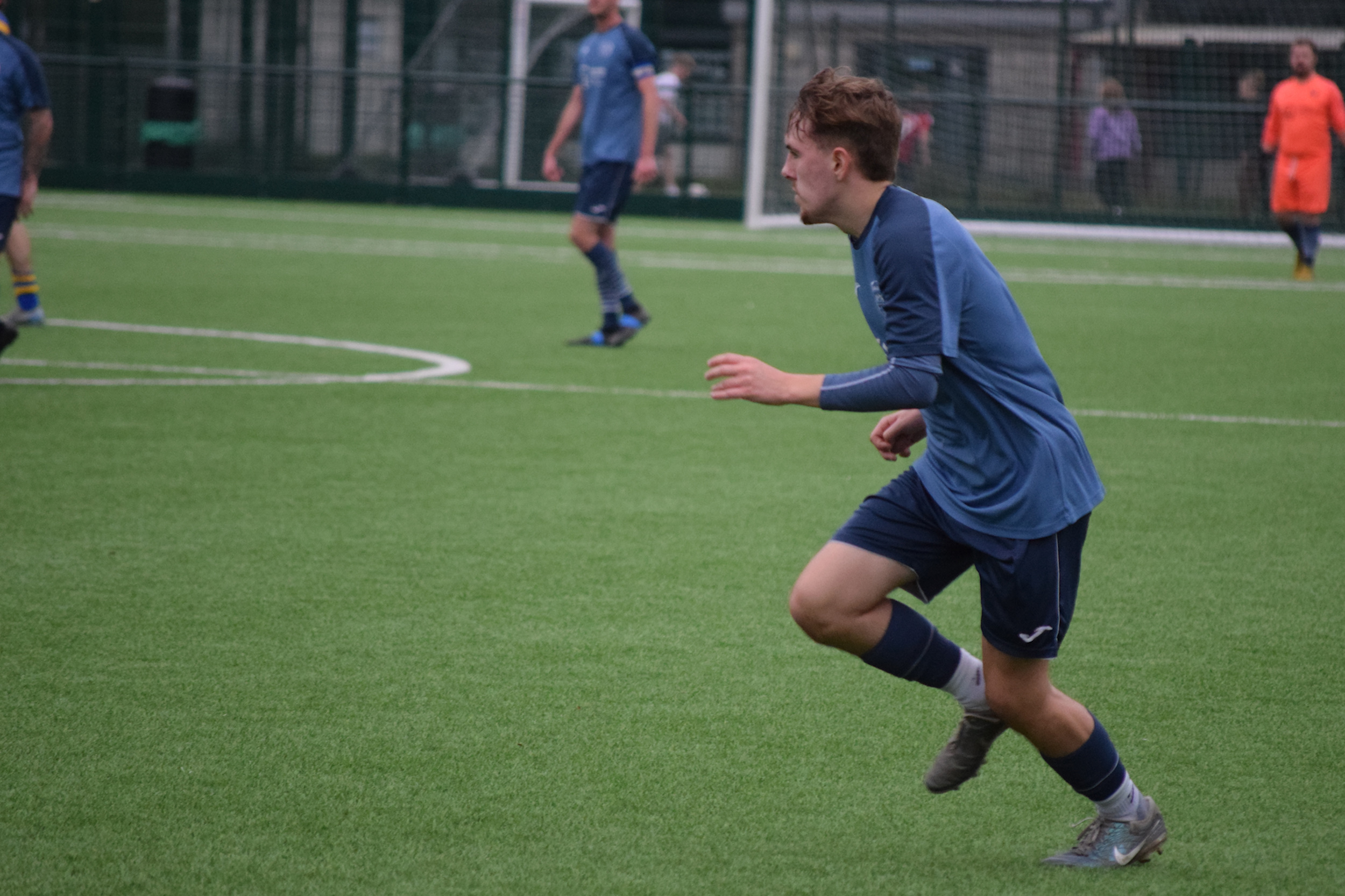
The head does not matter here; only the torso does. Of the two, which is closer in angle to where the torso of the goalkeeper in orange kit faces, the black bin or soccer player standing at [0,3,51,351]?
the soccer player standing

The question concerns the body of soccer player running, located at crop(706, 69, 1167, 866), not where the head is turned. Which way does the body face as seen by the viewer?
to the viewer's left

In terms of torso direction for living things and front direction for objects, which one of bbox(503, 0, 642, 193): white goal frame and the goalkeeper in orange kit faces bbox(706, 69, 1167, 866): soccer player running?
the goalkeeper in orange kit

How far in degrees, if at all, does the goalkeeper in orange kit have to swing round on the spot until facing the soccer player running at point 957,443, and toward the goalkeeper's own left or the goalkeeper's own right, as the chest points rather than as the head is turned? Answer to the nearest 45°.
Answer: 0° — they already face them
